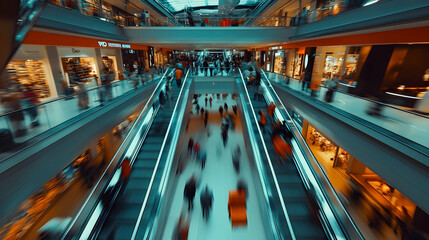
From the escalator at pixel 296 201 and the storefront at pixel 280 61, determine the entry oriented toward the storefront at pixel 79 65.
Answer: the storefront at pixel 280 61

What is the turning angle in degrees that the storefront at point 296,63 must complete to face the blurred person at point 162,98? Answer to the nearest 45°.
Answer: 0° — it already faces them

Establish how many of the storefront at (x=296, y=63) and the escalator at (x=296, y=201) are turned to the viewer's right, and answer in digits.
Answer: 0

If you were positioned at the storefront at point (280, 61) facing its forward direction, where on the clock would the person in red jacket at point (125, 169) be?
The person in red jacket is roughly at 11 o'clock from the storefront.

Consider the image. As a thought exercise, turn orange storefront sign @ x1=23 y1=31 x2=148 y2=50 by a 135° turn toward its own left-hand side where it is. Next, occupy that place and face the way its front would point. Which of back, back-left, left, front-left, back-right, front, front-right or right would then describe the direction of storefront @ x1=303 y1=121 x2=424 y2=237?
back-right

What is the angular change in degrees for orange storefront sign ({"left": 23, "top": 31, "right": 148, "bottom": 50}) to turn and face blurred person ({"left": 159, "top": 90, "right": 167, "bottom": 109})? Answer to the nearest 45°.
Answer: approximately 45° to its left

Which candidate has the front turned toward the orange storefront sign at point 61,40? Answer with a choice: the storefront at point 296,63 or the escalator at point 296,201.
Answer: the storefront

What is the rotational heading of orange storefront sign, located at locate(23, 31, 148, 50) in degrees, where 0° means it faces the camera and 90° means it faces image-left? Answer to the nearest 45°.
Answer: approximately 315°

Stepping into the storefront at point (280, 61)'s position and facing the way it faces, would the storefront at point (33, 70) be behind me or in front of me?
in front

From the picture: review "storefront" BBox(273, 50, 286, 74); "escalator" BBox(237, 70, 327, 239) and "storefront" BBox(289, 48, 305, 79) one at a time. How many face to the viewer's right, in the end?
0

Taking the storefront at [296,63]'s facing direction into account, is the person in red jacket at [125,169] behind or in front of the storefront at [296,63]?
in front

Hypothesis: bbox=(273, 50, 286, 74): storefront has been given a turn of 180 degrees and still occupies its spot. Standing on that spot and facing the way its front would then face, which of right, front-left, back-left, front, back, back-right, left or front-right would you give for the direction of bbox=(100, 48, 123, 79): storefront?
back
